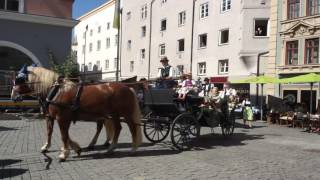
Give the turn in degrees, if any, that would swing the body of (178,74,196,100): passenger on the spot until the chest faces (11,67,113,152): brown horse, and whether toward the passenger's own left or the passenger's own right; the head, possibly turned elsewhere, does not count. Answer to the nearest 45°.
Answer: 0° — they already face it

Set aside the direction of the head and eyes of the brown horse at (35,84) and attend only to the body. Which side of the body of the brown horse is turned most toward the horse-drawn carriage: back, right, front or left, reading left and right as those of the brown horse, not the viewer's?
back

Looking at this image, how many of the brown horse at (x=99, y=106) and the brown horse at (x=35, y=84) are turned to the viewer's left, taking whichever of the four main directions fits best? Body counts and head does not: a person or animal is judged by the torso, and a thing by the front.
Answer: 2

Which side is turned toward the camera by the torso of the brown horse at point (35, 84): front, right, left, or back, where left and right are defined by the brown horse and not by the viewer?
left

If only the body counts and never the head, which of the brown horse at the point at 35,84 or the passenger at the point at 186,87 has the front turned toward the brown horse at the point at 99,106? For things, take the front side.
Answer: the passenger

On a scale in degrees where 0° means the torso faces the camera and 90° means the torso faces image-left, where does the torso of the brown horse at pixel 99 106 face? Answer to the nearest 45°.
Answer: approximately 90°

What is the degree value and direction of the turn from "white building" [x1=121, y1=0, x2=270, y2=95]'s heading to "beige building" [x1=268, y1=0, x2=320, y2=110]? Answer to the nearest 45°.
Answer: approximately 90° to its left

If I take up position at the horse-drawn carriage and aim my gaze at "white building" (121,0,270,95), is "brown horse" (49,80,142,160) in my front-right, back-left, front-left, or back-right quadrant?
back-left
